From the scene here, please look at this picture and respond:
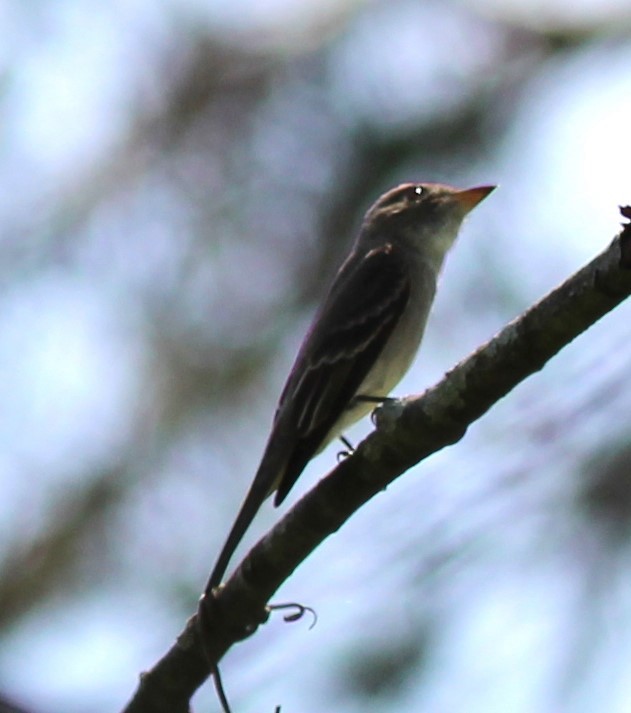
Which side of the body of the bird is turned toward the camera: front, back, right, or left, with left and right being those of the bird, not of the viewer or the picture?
right
